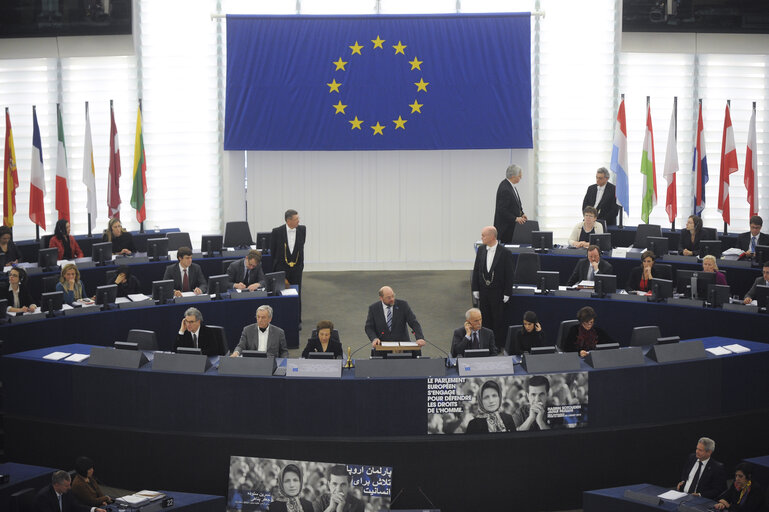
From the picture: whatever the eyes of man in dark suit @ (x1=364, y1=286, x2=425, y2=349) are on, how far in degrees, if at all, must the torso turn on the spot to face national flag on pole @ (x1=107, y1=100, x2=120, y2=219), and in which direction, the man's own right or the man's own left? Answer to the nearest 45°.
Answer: approximately 135° to the man's own right

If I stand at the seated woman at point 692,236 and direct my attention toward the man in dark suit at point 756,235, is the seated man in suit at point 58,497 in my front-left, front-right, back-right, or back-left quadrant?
back-right

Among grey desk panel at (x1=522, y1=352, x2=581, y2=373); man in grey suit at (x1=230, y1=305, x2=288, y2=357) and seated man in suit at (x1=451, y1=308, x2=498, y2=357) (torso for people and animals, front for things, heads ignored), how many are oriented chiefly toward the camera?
3

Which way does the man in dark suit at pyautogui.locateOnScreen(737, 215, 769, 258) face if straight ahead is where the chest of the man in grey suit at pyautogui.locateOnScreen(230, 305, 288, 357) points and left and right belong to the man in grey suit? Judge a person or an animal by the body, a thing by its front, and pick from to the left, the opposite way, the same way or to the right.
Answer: the same way

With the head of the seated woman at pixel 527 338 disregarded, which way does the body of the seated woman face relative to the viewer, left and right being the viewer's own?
facing the viewer and to the left of the viewer

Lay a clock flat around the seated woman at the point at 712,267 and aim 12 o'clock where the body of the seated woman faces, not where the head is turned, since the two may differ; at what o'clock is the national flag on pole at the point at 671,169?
The national flag on pole is roughly at 4 o'clock from the seated woman.

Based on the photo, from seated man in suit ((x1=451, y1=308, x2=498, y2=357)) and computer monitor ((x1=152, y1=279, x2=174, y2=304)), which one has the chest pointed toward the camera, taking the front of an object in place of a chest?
the seated man in suit

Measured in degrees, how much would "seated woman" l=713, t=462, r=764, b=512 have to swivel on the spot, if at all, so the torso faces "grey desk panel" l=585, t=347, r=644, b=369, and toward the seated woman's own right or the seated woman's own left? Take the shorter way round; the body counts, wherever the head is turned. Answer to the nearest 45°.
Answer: approximately 90° to the seated woman's own right

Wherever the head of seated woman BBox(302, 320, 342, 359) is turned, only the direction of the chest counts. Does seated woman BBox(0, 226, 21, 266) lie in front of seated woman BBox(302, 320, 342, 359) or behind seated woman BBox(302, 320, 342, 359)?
behind

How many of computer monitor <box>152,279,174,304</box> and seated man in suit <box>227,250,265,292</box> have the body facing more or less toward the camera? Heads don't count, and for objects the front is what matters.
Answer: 1

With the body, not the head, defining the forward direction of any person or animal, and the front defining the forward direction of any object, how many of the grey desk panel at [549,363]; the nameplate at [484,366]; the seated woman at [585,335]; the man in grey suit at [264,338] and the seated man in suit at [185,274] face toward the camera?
5

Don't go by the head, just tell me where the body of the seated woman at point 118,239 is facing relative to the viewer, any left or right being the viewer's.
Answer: facing the viewer and to the right of the viewer

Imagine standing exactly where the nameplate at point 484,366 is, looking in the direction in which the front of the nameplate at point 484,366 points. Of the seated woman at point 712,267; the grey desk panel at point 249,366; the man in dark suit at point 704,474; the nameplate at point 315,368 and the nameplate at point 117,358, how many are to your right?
3

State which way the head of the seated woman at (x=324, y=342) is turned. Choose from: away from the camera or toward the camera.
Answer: toward the camera

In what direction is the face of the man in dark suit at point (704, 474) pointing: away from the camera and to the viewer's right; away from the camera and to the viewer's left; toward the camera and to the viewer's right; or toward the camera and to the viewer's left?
toward the camera and to the viewer's left

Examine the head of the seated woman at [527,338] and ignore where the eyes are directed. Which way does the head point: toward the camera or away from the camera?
toward the camera

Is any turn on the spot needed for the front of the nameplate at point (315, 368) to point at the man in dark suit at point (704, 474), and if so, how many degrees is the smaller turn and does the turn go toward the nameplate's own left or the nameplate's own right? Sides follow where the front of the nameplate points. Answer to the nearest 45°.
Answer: approximately 90° to the nameplate's own left

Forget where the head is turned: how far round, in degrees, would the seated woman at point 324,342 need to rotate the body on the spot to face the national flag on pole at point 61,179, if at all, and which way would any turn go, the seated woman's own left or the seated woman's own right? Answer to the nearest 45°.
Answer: approximately 135° to the seated woman's own right

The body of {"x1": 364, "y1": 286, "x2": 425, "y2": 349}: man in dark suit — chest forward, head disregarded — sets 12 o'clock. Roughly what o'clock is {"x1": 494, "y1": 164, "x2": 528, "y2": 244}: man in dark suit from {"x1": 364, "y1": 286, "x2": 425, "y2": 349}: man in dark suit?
{"x1": 494, "y1": 164, "x2": 528, "y2": 244}: man in dark suit is roughly at 7 o'clock from {"x1": 364, "y1": 286, "x2": 425, "y2": 349}: man in dark suit.

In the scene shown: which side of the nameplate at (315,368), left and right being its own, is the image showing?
front
